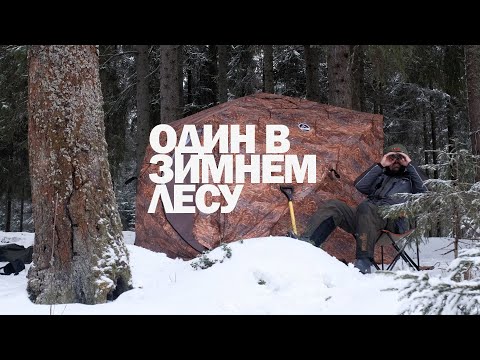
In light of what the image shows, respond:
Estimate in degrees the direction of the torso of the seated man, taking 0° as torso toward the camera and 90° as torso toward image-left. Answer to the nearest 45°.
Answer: approximately 45°

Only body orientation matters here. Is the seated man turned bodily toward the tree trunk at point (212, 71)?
no

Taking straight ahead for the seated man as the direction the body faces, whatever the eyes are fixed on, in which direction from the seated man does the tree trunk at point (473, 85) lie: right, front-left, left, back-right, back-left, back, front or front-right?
back

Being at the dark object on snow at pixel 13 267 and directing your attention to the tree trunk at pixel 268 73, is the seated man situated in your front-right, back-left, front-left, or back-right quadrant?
front-right

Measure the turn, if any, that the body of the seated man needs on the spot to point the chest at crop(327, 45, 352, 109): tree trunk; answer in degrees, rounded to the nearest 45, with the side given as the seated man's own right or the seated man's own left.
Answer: approximately 135° to the seated man's own right

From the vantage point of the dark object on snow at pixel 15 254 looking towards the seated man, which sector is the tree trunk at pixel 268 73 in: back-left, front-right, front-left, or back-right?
front-left

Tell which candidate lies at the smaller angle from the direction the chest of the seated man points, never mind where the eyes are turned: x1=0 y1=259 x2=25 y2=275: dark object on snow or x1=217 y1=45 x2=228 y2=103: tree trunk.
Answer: the dark object on snow

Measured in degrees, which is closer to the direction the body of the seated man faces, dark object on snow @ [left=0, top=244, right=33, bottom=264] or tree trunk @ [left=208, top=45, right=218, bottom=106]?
the dark object on snow

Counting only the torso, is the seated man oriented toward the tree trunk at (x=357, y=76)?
no

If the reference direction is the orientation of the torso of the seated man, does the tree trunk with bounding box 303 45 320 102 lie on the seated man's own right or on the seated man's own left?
on the seated man's own right

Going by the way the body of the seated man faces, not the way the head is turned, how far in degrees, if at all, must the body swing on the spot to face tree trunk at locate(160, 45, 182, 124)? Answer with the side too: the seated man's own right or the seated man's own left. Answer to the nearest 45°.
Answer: approximately 90° to the seated man's own right

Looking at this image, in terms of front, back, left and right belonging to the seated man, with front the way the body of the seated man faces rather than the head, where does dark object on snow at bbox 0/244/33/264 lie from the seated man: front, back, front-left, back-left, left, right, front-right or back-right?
front-right

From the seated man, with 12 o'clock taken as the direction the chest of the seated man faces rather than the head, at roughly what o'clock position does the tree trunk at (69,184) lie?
The tree trunk is roughly at 12 o'clock from the seated man.

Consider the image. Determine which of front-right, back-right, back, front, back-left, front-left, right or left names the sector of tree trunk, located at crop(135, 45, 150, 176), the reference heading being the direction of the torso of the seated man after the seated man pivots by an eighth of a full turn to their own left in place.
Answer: back-right

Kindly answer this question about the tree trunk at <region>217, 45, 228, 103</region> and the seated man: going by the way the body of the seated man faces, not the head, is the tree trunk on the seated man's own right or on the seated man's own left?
on the seated man's own right

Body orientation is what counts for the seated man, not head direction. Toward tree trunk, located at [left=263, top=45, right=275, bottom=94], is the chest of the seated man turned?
no

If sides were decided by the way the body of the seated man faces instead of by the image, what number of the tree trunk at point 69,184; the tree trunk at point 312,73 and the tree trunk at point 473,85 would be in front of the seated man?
1
